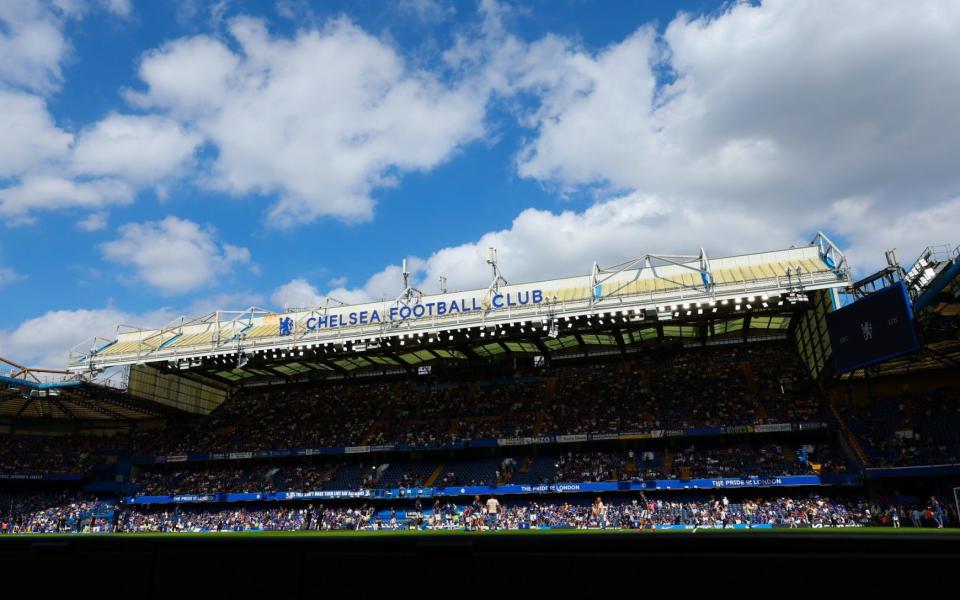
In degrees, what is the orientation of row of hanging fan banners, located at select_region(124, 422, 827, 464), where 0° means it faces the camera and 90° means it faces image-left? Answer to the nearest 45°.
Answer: approximately 0°

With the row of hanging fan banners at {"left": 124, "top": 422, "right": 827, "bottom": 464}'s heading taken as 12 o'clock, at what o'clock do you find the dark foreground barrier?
The dark foreground barrier is roughly at 12 o'clock from the row of hanging fan banners.
